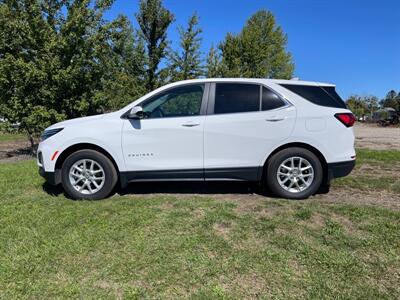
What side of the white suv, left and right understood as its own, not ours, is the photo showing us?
left

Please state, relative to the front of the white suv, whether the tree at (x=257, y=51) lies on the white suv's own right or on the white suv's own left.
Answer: on the white suv's own right

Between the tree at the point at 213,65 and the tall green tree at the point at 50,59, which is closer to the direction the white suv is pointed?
the tall green tree

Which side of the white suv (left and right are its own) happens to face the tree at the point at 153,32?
right

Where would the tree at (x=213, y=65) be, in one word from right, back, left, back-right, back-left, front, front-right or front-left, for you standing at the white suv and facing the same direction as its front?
right

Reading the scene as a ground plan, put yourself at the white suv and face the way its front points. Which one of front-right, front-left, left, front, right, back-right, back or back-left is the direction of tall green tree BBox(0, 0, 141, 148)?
front-right
